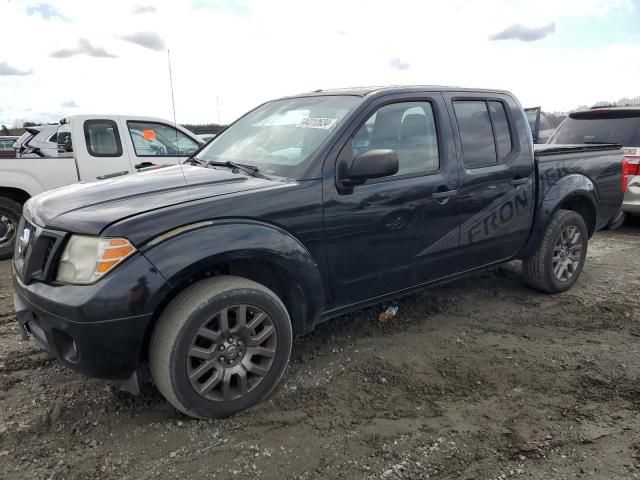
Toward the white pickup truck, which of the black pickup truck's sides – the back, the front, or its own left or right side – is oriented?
right

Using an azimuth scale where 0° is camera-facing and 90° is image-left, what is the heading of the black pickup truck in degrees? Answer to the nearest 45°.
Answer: approximately 45°

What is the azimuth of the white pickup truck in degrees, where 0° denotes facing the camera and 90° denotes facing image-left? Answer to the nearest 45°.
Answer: approximately 225°

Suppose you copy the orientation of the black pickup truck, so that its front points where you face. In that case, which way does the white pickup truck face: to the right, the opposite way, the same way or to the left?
the opposite way

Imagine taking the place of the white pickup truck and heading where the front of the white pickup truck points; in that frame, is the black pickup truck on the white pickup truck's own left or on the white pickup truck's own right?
on the white pickup truck's own right
